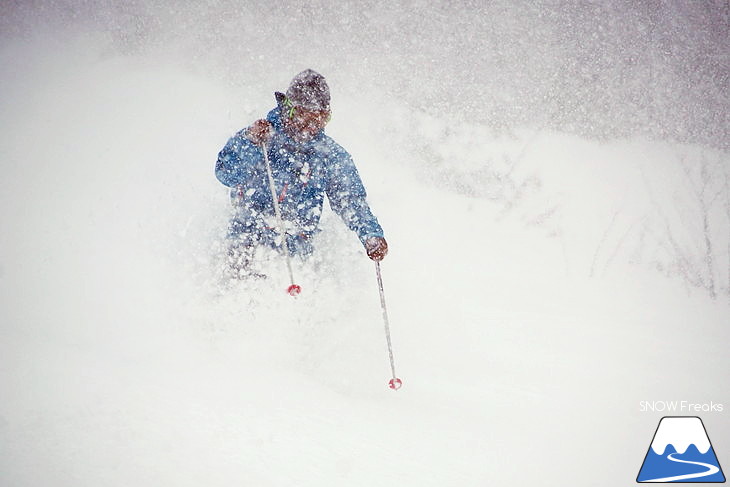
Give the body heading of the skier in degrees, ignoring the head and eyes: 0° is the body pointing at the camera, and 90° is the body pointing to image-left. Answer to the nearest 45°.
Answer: approximately 315°
